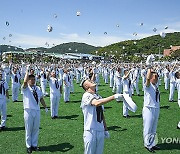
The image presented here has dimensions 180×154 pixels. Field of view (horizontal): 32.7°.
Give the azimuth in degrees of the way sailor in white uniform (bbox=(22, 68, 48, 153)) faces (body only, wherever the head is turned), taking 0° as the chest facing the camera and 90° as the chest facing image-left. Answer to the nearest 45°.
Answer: approximately 315°

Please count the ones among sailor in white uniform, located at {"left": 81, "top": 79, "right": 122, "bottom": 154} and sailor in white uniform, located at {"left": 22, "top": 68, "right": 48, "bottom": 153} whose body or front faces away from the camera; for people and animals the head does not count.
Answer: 0

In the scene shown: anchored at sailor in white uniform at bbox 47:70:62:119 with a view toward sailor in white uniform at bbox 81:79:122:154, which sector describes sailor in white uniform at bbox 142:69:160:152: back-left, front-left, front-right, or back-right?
front-left

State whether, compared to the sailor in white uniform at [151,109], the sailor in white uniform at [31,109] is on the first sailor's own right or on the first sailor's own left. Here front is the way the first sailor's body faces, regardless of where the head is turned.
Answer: on the first sailor's own right

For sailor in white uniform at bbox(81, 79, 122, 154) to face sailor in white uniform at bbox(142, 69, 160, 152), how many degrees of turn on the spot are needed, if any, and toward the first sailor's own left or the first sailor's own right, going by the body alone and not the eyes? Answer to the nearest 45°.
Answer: approximately 90° to the first sailor's own left

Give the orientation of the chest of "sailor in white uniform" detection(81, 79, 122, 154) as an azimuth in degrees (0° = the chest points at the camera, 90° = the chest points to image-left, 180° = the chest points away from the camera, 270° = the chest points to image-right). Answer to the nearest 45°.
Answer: approximately 315°

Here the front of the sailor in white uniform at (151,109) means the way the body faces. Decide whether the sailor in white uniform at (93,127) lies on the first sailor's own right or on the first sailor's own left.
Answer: on the first sailor's own right

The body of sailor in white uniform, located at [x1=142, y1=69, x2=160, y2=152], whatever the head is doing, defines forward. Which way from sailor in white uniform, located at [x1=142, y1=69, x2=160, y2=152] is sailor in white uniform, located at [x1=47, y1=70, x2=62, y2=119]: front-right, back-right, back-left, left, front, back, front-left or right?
back

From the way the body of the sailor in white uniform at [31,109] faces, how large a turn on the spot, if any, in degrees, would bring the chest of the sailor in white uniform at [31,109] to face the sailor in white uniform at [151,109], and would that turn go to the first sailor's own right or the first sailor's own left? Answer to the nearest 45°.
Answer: approximately 45° to the first sailor's own left

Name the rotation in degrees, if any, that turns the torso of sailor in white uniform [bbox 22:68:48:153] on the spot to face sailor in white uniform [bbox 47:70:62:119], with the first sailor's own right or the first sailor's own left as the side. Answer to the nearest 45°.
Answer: approximately 135° to the first sailor's own left

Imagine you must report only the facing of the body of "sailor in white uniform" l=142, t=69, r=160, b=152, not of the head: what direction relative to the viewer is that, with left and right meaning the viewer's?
facing the viewer and to the right of the viewer
